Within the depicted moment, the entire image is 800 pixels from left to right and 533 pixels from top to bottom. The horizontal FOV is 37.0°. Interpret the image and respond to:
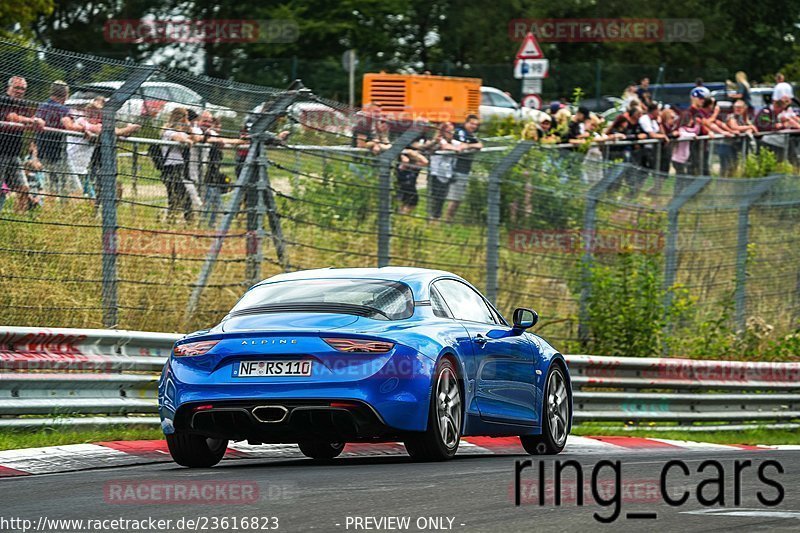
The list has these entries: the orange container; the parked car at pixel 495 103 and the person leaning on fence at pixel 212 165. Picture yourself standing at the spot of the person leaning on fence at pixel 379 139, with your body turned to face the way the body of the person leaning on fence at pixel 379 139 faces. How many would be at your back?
2

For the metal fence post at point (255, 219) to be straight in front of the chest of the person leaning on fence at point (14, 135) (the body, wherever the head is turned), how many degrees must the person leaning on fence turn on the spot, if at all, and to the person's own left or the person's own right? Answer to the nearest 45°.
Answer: approximately 90° to the person's own left

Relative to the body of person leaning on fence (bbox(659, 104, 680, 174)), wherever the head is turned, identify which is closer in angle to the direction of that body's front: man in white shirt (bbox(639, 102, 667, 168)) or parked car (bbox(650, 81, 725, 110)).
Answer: the man in white shirt

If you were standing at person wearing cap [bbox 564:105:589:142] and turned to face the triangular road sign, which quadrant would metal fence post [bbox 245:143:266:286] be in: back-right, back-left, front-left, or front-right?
back-left

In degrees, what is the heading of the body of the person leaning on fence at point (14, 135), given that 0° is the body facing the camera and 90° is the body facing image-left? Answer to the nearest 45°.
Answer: approximately 315°

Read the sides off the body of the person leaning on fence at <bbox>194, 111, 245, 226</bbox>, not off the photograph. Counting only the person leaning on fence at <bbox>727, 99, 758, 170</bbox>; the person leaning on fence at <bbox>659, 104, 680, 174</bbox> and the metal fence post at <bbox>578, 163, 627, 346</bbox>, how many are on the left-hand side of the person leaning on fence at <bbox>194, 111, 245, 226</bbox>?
3

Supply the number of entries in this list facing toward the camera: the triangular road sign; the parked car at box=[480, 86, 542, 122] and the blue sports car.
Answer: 1

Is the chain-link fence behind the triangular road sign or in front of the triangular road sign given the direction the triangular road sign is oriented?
in front

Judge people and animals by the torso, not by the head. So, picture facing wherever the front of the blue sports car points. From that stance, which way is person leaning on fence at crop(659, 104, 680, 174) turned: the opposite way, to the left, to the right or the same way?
the opposite way
